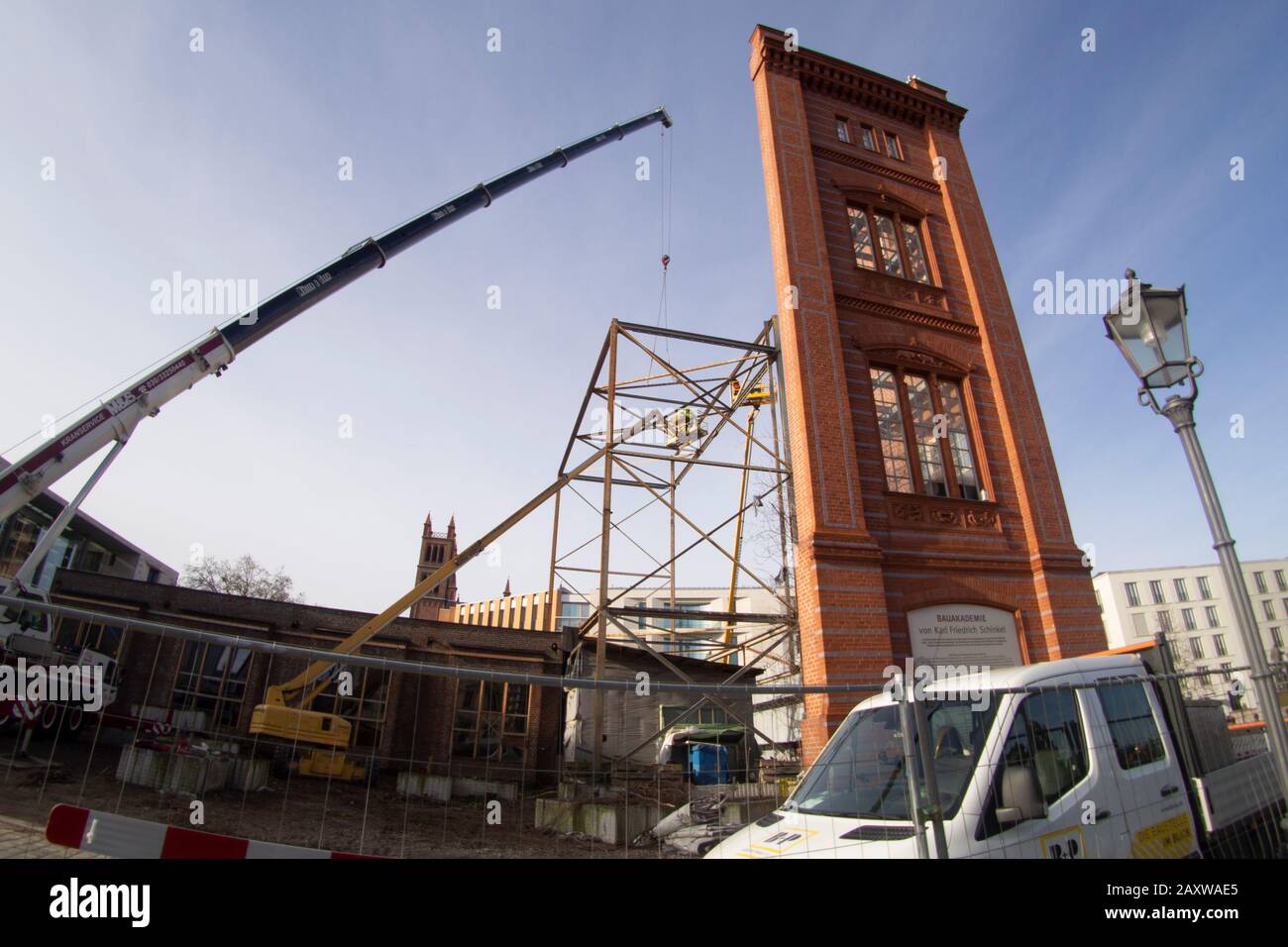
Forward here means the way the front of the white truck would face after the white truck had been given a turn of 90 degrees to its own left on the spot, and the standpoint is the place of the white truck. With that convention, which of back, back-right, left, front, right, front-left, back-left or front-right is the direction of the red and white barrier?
right

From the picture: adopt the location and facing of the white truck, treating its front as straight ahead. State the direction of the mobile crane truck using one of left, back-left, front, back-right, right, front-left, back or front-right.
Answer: front-right

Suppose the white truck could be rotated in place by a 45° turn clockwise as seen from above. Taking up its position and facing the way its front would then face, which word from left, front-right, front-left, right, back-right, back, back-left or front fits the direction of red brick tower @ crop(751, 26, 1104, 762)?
right

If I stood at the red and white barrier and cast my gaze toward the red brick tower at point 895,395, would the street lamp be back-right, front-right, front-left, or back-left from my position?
front-right

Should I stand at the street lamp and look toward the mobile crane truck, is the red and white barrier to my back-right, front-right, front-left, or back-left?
front-left

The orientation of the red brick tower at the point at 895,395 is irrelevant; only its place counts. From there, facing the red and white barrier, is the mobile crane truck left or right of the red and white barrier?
right
